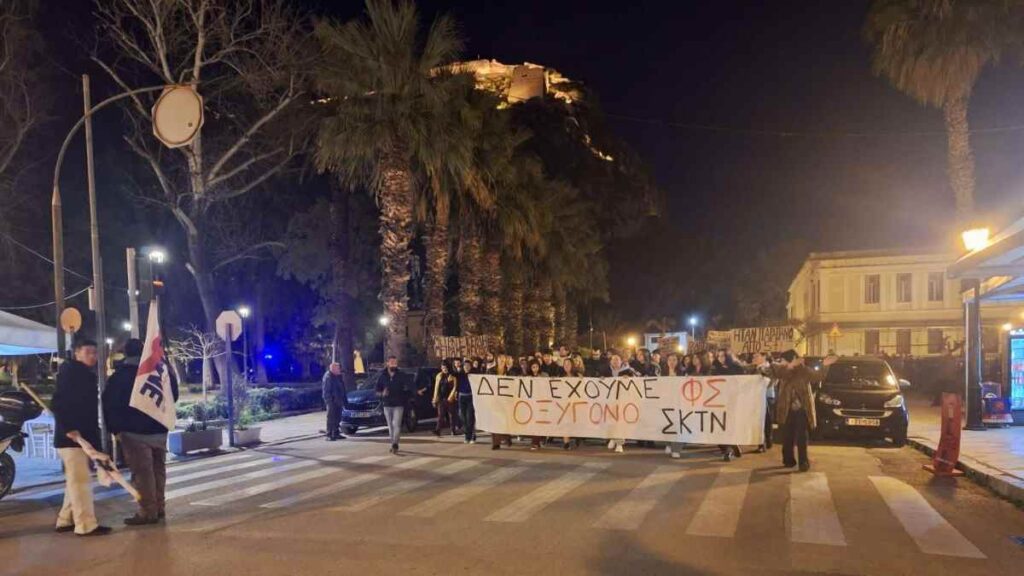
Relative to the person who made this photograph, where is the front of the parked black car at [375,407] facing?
facing the viewer and to the left of the viewer

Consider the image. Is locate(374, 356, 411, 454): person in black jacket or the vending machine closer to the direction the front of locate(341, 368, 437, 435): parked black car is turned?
the person in black jacket

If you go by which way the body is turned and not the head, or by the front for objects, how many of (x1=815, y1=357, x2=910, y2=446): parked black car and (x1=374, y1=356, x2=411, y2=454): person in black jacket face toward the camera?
2

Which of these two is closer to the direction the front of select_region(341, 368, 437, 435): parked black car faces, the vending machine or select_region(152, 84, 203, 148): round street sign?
the round street sign

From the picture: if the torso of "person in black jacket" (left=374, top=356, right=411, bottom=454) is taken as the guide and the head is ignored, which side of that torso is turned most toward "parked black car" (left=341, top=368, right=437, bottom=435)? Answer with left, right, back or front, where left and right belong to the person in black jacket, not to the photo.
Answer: back

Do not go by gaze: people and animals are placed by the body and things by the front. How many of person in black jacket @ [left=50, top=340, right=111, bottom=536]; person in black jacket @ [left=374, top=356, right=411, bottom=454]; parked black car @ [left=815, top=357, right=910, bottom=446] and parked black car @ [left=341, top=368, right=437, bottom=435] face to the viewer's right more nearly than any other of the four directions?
1

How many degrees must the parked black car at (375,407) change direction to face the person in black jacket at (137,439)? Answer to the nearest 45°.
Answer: approximately 45° to its left

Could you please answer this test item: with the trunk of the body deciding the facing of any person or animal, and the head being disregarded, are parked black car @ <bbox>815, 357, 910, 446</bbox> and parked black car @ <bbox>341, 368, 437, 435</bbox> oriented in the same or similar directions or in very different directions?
same or similar directions

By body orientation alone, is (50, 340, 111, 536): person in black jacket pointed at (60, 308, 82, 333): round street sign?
no

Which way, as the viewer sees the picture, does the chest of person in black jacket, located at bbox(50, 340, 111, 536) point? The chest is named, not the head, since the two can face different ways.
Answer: to the viewer's right

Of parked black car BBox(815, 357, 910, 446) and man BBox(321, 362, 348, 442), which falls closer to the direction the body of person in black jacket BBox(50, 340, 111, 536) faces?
the parked black car

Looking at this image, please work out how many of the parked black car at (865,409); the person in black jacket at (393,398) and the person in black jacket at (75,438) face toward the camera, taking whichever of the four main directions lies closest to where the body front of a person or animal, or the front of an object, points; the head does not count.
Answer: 2

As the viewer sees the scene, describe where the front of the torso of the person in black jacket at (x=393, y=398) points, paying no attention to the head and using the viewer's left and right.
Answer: facing the viewer

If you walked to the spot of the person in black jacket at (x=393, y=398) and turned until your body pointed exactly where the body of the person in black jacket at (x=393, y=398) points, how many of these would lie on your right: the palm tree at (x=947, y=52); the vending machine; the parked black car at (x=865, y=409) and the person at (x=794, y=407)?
0

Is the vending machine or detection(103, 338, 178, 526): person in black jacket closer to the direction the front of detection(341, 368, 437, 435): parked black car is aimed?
the person in black jacket
